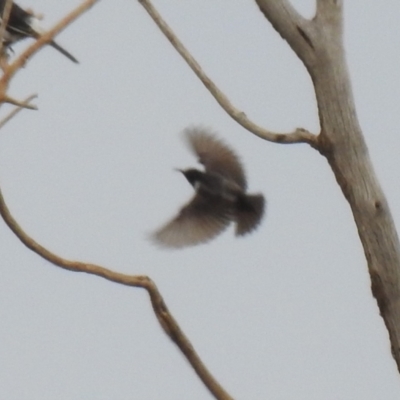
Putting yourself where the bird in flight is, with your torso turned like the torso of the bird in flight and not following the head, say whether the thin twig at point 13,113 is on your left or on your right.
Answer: on your left

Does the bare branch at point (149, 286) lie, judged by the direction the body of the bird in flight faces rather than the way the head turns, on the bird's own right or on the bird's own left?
on the bird's own left

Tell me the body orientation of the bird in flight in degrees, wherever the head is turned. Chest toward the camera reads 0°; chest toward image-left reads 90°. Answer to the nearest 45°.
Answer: approximately 90°
